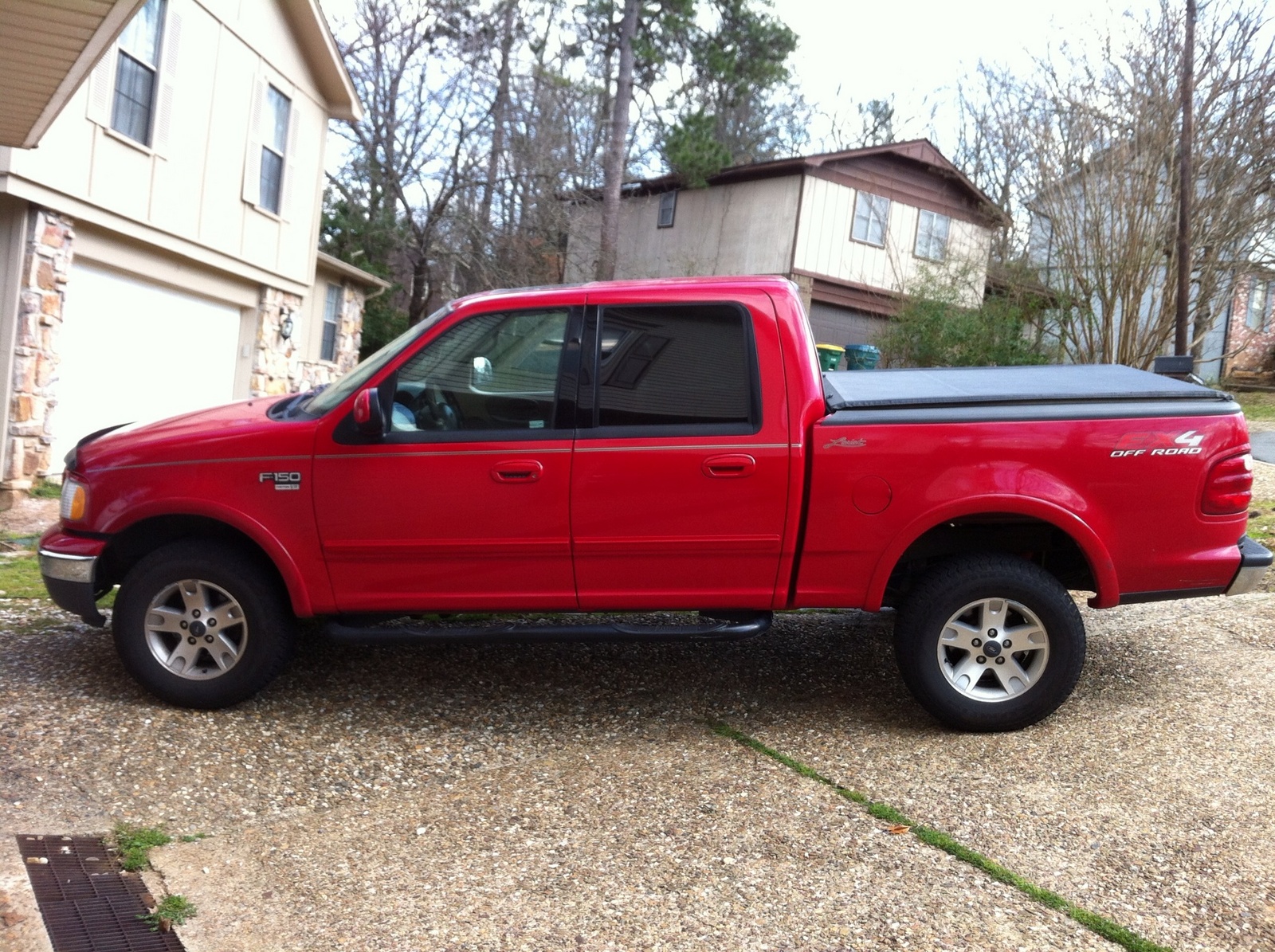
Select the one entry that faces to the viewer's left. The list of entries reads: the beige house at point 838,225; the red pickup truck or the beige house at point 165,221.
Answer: the red pickup truck

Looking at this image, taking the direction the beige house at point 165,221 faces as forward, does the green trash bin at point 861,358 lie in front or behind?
in front

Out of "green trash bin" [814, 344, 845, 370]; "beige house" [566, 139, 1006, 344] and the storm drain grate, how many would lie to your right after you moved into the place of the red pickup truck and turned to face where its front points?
2

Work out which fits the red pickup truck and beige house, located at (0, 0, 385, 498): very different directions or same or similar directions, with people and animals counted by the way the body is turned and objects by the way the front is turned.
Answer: very different directions

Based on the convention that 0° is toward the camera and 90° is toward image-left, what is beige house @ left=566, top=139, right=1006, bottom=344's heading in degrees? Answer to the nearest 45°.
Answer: approximately 315°

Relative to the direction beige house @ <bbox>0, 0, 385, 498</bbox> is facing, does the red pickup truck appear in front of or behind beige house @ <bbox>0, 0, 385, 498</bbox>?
in front

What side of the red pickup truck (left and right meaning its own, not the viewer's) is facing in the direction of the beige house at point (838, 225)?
right

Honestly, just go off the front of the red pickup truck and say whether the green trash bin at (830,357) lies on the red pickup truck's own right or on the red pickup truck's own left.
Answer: on the red pickup truck's own right

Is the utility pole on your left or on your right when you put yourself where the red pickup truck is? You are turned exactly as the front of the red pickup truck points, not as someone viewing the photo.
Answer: on your right

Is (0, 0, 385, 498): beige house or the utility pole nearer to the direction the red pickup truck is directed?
the beige house

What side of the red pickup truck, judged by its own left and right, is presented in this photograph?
left

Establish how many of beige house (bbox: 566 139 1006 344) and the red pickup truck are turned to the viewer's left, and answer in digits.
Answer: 1

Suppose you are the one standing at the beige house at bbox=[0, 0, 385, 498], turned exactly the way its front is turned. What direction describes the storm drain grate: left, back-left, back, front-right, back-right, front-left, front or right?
front-right

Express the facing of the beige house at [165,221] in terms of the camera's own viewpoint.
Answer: facing the viewer and to the right of the viewer

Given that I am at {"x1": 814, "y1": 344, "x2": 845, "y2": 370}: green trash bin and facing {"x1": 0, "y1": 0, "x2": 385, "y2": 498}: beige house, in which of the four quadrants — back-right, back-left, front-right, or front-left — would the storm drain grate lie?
front-left

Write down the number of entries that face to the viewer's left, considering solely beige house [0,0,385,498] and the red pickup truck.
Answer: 1

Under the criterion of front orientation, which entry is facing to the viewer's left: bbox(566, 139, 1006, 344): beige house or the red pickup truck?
the red pickup truck
